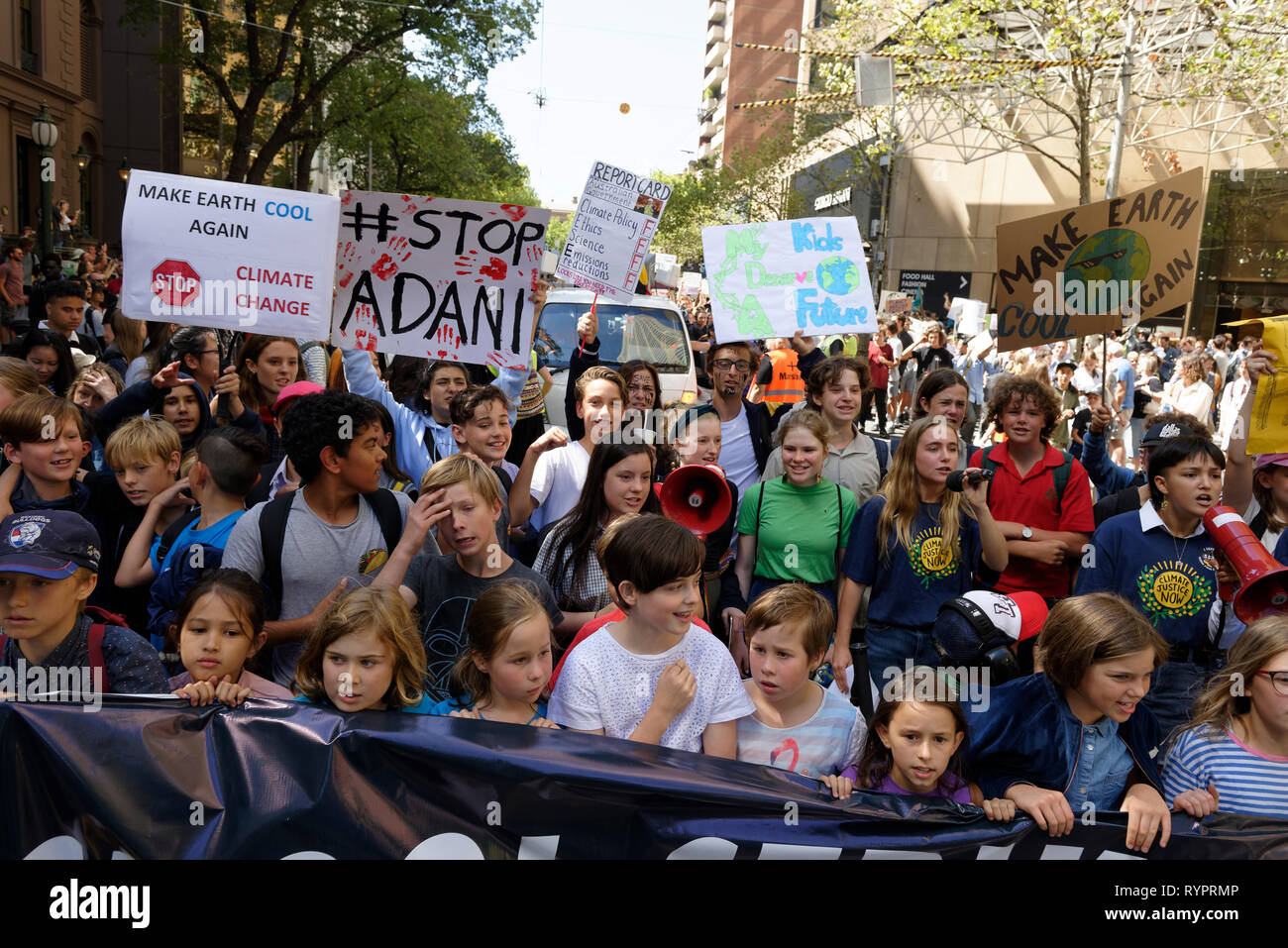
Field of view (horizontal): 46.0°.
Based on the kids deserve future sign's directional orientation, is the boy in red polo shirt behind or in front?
in front

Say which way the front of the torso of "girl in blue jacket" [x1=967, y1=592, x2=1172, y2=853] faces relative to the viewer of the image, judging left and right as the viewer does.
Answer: facing the viewer and to the right of the viewer

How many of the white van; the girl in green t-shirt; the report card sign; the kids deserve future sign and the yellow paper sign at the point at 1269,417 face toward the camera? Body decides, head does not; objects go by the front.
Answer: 5

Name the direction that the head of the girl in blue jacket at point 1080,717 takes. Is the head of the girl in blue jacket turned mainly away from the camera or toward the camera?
toward the camera

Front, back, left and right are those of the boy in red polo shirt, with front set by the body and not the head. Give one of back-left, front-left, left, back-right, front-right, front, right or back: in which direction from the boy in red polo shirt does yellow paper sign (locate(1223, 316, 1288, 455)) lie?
left

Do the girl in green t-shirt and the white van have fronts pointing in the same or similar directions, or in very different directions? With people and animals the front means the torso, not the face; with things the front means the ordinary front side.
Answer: same or similar directions

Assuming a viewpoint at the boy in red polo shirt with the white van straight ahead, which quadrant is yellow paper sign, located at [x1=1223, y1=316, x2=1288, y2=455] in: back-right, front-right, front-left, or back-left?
back-right

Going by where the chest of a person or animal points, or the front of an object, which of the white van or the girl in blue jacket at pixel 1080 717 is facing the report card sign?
the white van

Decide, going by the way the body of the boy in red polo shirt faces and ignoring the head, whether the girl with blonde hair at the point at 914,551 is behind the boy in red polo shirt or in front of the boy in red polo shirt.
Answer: in front

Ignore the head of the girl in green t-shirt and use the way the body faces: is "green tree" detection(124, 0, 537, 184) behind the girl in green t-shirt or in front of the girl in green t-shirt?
behind

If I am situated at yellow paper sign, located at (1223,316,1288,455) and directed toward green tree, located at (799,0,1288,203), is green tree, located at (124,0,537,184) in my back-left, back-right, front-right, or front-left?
front-left

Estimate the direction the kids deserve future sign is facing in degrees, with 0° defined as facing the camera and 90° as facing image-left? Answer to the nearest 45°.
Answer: approximately 0°

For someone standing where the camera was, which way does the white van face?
facing the viewer

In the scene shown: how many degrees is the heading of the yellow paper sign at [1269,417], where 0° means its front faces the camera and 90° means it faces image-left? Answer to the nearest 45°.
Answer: approximately 0°

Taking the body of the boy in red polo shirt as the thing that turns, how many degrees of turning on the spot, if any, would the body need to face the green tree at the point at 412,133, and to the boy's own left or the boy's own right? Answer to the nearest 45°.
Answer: approximately 135° to the boy's own right

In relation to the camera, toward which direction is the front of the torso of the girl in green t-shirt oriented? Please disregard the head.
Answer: toward the camera

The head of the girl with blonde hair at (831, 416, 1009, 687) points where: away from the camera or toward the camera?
toward the camera

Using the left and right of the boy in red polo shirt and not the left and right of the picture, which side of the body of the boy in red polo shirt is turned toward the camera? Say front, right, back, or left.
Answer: front
